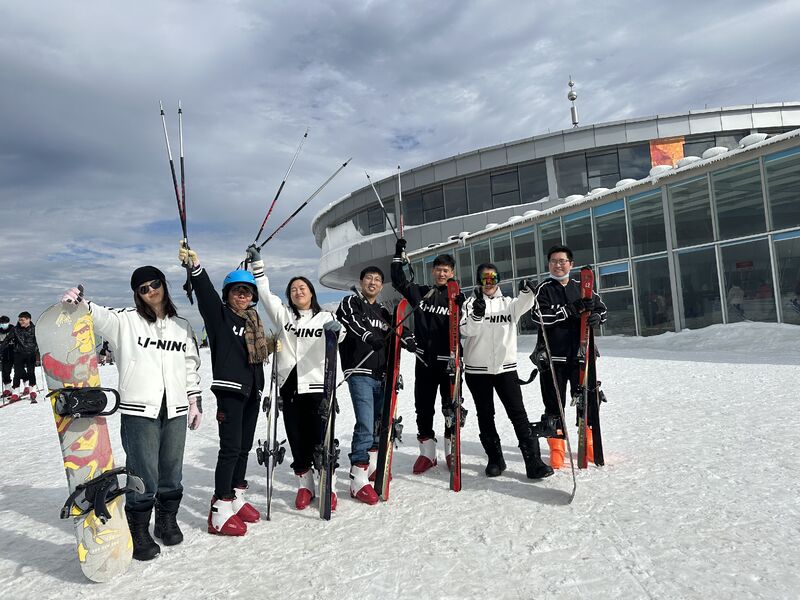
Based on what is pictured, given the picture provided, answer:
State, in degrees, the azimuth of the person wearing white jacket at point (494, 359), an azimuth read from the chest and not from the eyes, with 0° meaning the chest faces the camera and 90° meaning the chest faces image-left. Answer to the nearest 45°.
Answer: approximately 0°

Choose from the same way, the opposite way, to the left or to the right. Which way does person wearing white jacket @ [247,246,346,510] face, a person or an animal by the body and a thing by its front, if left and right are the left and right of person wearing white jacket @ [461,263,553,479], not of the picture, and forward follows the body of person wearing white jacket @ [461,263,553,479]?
the same way

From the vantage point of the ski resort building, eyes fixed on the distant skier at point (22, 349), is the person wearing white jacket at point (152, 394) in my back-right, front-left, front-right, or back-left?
front-left

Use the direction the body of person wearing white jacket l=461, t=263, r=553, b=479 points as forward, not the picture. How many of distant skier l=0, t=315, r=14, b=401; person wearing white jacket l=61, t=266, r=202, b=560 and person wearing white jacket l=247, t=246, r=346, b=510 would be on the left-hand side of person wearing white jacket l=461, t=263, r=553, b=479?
0

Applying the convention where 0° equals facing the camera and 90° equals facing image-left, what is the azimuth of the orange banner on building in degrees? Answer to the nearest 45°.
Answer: approximately 45°

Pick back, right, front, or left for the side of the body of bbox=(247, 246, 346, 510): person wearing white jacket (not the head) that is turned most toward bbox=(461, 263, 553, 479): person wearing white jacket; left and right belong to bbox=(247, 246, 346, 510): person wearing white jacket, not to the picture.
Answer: left

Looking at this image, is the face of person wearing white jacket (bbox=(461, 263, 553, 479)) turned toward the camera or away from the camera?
toward the camera

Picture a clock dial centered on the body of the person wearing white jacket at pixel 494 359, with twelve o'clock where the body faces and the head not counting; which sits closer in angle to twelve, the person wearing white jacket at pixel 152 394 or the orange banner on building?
the person wearing white jacket

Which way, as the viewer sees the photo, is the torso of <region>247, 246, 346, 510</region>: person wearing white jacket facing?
toward the camera

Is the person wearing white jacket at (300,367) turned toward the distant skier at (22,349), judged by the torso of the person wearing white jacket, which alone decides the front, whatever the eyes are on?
no

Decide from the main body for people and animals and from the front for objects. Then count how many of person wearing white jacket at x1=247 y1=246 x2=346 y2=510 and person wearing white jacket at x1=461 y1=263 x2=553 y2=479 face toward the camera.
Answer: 2

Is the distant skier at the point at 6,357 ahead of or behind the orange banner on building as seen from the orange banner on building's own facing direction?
ahead

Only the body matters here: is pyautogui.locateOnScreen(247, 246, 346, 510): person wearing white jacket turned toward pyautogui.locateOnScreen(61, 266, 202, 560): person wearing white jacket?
no

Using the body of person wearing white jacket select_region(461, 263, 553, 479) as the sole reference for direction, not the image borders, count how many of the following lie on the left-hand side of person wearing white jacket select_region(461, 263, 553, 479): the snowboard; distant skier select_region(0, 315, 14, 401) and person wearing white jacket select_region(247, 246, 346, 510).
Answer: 0

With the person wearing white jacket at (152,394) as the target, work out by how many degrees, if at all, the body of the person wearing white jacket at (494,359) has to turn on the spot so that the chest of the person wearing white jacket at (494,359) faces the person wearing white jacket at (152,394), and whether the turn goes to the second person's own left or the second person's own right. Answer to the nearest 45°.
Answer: approximately 45° to the second person's own right

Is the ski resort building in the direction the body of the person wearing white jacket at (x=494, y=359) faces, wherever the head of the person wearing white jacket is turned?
no
